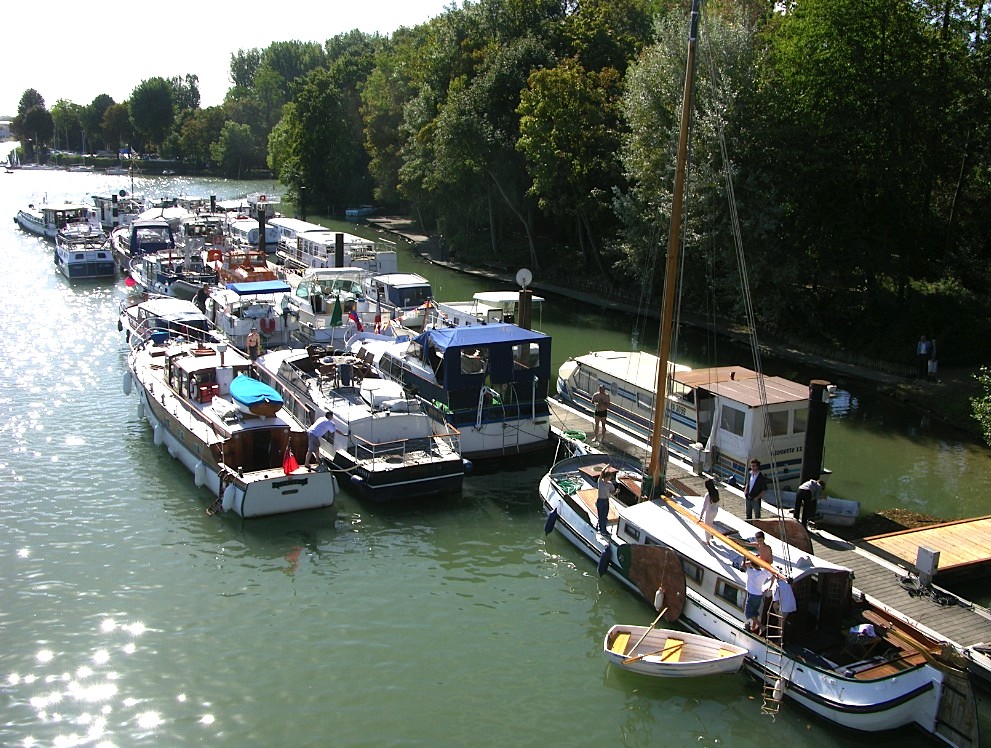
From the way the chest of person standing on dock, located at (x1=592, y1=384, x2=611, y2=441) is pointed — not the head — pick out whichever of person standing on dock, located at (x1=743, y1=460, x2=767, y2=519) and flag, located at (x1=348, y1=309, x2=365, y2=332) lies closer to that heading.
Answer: the person standing on dock

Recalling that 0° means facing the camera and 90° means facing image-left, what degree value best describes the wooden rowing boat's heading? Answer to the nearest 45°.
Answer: approximately 270°

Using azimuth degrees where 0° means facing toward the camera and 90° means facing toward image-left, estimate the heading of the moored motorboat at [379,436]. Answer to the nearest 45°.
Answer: approximately 135°

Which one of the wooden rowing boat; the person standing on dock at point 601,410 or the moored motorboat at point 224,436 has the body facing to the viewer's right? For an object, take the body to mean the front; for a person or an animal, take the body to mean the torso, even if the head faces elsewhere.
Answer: the wooden rowing boat

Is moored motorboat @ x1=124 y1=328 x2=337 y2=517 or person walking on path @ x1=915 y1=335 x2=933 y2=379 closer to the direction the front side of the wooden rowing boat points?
the person walking on path

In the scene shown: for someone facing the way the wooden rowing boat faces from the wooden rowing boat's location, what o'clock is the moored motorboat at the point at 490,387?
The moored motorboat is roughly at 8 o'clock from the wooden rowing boat.

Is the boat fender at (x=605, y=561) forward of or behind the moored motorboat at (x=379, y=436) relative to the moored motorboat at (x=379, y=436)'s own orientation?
behind
